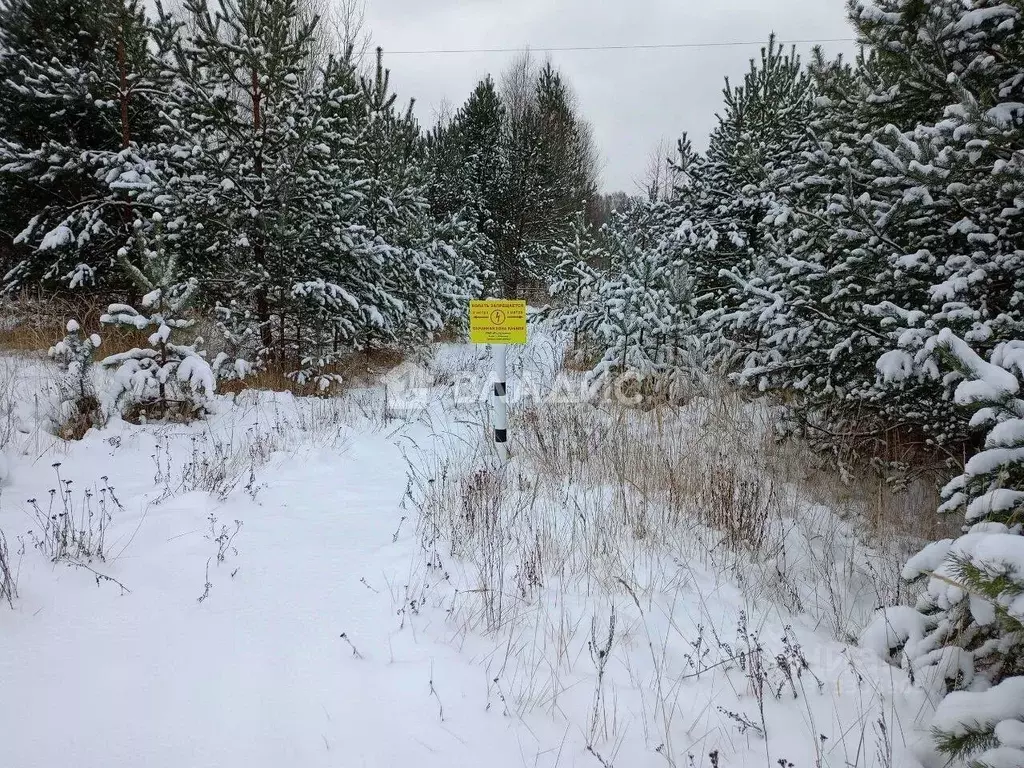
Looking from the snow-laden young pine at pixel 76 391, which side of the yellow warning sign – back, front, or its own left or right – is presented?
right

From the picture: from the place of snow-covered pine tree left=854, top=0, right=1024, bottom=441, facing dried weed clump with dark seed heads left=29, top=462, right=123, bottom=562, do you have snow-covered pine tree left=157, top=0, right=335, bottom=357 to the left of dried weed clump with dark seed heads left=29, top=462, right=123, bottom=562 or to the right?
right

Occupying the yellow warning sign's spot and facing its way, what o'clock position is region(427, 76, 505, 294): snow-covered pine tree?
The snow-covered pine tree is roughly at 6 o'clock from the yellow warning sign.

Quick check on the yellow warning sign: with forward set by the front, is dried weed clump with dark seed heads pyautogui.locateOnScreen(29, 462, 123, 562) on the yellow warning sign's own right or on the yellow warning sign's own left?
on the yellow warning sign's own right

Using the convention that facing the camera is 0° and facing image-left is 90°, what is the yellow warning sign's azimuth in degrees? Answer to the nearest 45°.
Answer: approximately 0°

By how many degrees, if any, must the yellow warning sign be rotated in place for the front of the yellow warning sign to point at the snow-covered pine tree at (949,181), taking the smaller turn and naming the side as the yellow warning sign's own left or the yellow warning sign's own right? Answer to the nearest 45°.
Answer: approximately 45° to the yellow warning sign's own left

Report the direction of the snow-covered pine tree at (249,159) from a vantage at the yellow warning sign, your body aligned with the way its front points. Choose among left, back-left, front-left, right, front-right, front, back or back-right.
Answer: back-right

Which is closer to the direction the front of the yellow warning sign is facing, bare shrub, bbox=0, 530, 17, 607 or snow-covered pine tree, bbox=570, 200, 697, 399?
the bare shrub

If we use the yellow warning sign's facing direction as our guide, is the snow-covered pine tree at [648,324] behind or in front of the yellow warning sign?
behind

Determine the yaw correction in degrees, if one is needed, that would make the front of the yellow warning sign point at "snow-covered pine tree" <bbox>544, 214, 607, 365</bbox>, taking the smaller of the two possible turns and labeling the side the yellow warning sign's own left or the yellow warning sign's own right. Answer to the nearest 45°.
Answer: approximately 180°

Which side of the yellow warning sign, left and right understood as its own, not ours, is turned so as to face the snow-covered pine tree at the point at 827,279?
left
